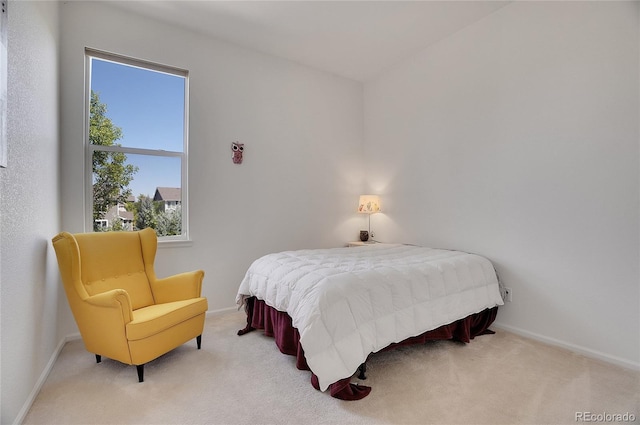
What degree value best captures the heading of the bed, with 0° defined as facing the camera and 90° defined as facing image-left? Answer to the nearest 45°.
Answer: approximately 45°

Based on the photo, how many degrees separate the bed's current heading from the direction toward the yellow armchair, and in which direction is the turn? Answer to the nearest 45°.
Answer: approximately 45° to its right

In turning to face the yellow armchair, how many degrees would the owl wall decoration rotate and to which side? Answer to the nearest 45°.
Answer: approximately 45° to its right

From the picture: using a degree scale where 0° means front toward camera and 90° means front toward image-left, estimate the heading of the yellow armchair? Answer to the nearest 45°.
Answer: approximately 315°

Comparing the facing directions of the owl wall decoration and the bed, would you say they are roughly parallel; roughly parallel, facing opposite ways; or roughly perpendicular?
roughly perpendicular

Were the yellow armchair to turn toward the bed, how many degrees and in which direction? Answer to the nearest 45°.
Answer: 0° — it already faces it

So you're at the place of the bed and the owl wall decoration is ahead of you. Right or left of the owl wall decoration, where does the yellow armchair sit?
left

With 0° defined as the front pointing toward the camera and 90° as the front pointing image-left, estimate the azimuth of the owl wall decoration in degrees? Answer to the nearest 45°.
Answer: approximately 0°

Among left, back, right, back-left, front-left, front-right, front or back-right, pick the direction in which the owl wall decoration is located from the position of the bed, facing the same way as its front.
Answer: right

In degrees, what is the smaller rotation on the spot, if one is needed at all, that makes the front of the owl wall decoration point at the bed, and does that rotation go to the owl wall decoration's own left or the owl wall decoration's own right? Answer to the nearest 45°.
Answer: approximately 45° to the owl wall decoration's own left
